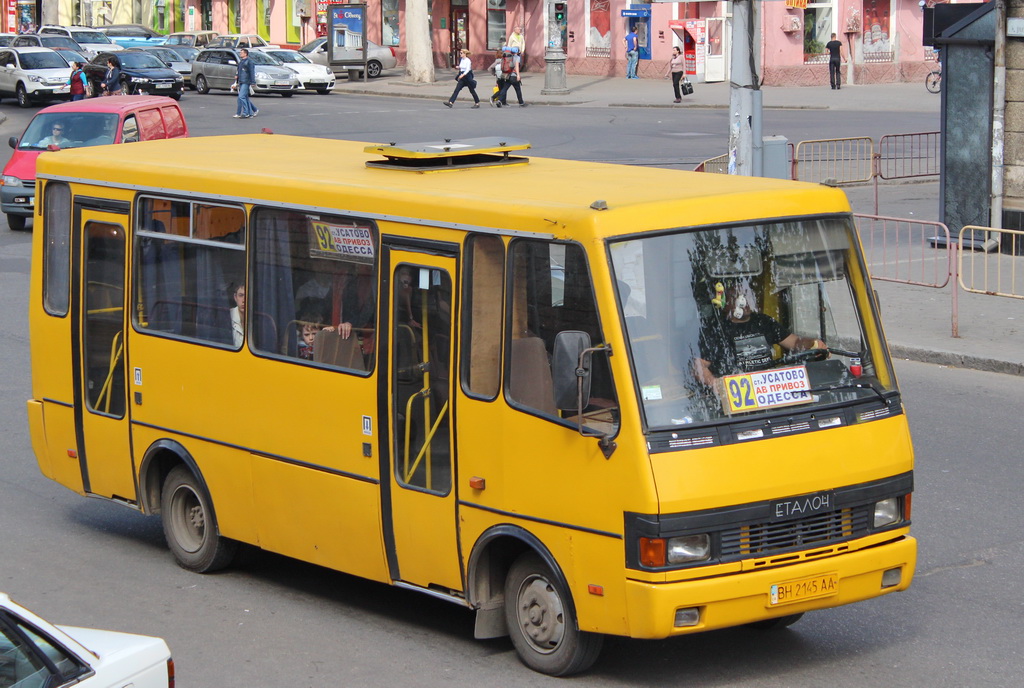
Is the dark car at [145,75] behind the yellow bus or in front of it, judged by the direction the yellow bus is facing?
behind

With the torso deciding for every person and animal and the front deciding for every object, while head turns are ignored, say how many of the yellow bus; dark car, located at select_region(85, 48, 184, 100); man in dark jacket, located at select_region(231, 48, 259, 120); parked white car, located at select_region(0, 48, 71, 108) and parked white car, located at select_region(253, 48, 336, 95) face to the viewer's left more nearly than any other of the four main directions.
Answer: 1

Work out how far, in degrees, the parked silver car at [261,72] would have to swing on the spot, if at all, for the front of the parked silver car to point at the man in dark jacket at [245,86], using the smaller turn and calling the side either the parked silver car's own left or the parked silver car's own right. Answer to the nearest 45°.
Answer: approximately 45° to the parked silver car's own right

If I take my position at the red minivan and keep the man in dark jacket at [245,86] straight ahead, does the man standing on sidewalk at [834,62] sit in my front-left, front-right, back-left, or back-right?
front-right

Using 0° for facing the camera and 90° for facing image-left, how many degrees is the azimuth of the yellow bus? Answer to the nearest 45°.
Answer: approximately 315°

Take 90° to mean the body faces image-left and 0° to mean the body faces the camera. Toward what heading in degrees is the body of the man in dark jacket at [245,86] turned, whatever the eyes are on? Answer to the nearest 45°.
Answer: approximately 90°

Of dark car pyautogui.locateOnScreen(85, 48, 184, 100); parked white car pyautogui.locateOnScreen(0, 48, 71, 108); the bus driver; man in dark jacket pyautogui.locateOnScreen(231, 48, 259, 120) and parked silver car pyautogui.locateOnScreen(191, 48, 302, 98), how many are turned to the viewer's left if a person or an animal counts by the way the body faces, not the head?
1

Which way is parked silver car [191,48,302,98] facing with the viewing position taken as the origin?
facing the viewer and to the right of the viewer

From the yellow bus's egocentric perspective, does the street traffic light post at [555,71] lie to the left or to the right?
on its left
